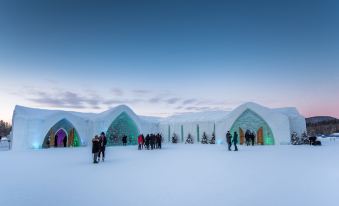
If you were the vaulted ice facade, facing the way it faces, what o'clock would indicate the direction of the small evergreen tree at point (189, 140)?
The small evergreen tree is roughly at 8 o'clock from the vaulted ice facade.

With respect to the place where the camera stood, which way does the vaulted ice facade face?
facing the viewer
